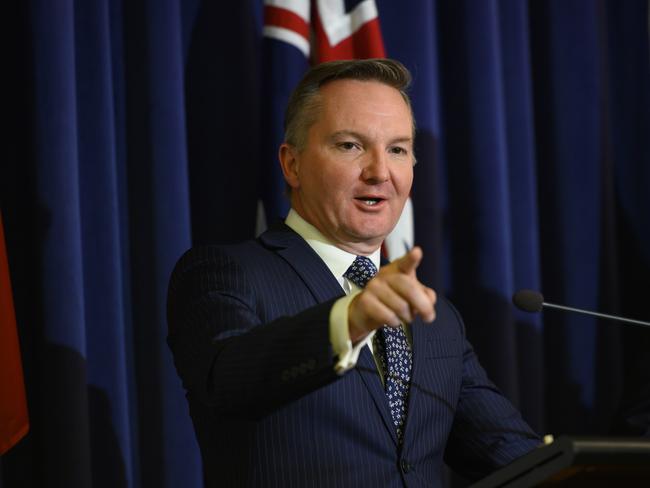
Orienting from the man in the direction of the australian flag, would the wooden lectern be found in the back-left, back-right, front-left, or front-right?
back-right

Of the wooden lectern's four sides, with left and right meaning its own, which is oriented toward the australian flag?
back

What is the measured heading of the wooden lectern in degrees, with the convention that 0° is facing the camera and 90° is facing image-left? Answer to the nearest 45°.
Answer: approximately 315°
